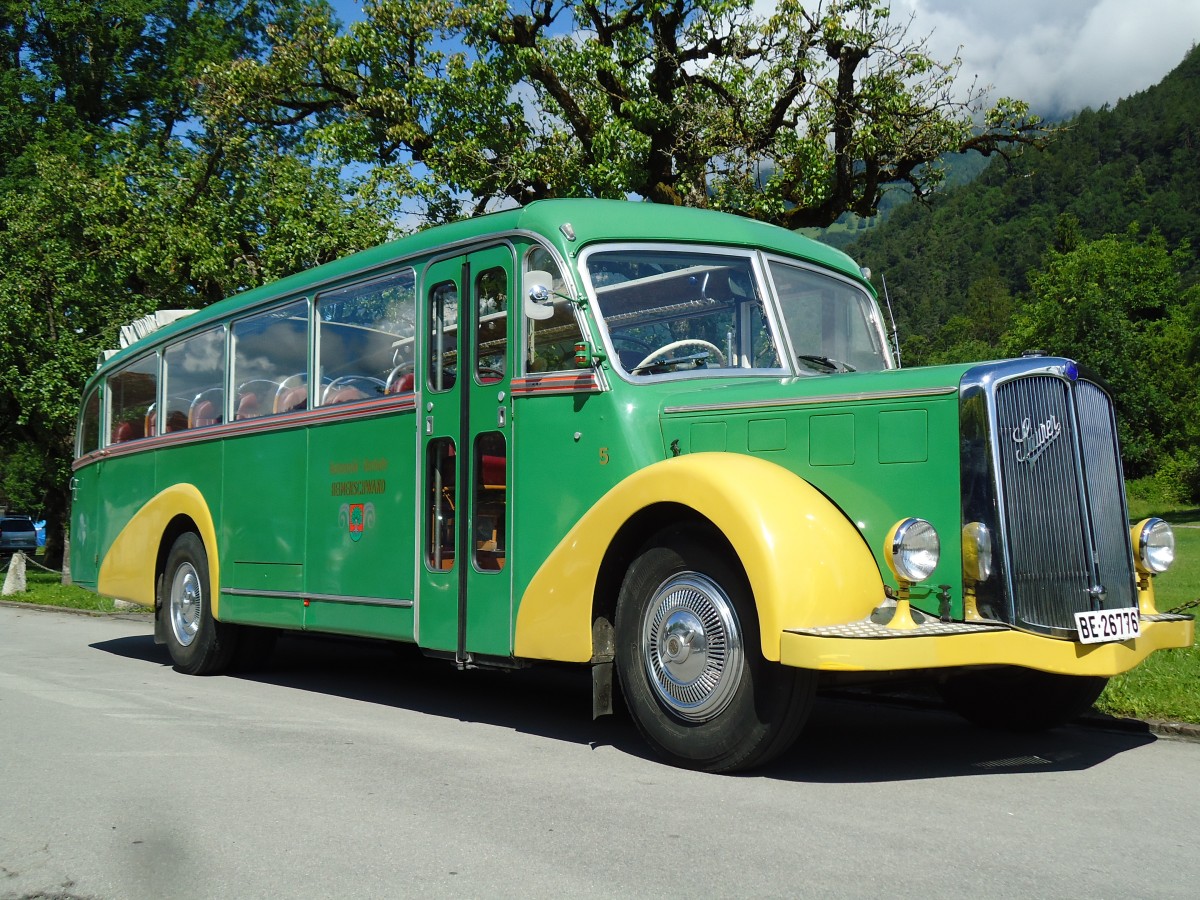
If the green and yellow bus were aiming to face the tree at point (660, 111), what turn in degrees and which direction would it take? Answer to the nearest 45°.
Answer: approximately 135° to its left

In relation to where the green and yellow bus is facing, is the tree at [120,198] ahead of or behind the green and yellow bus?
behind

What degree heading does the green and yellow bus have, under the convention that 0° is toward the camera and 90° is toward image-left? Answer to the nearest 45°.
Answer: approximately 315°
